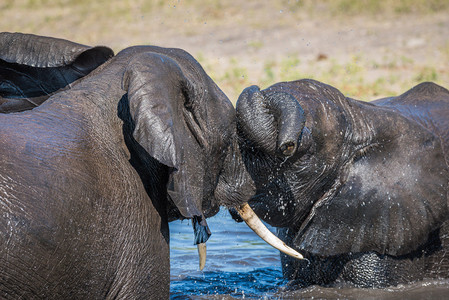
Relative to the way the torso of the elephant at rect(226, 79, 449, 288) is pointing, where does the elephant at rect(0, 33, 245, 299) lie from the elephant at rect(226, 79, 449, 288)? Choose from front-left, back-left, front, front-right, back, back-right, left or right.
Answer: front-left

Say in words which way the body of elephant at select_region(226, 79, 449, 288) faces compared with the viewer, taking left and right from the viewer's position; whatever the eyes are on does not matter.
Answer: facing to the left of the viewer

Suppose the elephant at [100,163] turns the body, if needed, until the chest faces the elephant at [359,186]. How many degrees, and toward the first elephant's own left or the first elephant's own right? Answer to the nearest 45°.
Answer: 0° — it already faces it

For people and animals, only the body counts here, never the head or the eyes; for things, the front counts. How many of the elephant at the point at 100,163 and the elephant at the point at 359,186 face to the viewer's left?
1

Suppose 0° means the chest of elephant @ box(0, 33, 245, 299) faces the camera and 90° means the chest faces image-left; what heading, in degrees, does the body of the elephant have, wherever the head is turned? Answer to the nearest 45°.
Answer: approximately 225°
